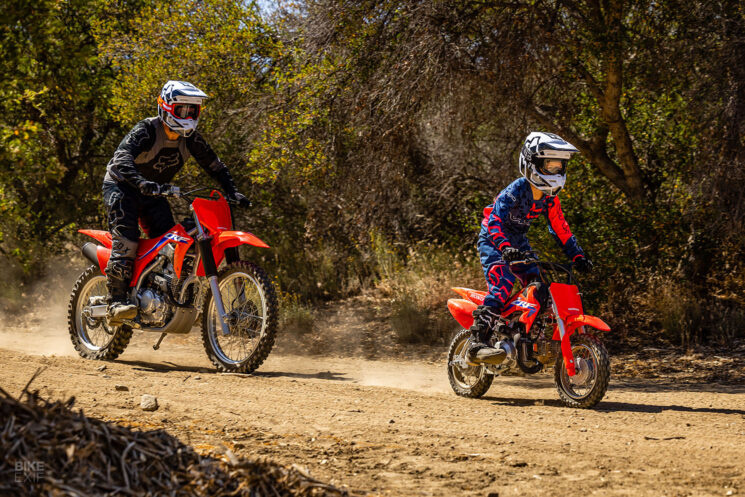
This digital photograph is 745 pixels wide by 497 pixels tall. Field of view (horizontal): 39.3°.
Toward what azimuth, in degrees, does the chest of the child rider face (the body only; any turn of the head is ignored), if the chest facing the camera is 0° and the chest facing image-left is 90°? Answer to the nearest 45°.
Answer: approximately 315°

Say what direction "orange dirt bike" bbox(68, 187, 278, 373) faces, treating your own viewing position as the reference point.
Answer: facing the viewer and to the right of the viewer

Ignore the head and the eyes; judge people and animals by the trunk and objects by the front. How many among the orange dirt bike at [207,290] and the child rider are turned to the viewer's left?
0

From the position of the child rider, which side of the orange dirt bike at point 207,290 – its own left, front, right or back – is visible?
front

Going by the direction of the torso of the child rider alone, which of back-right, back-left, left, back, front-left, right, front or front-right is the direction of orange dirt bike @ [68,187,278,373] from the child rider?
back-right

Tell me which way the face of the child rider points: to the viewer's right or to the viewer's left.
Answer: to the viewer's right
